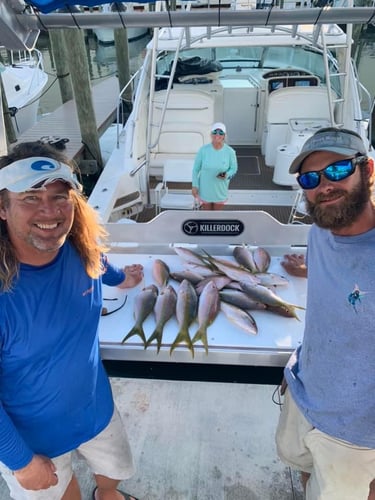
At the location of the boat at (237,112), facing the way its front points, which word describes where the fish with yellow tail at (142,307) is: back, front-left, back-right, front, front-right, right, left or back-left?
back

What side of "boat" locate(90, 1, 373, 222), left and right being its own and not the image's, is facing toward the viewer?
back

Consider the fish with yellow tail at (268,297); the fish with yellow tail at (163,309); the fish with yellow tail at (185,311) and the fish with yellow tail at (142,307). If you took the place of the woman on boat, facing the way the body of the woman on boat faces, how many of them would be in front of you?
4

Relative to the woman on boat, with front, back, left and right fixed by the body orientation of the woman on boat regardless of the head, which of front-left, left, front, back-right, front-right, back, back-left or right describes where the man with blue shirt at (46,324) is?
front

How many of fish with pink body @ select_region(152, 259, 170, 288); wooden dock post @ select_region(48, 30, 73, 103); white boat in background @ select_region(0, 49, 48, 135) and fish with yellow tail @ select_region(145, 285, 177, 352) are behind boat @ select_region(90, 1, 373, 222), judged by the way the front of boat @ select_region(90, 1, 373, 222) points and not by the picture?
2

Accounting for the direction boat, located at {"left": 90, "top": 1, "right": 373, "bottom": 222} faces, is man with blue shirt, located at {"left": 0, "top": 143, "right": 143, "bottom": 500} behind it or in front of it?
behind

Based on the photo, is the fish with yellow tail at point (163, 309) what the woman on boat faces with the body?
yes

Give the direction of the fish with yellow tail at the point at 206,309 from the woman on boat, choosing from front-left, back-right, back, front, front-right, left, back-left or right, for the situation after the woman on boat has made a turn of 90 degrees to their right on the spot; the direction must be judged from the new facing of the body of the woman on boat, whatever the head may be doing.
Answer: left

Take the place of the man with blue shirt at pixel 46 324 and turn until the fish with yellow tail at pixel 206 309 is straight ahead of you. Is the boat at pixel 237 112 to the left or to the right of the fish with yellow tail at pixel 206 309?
left

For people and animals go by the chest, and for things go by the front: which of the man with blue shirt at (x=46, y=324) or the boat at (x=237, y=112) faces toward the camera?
the man with blue shirt

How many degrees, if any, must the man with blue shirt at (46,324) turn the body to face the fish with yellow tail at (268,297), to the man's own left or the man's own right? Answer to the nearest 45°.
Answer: approximately 90° to the man's own left

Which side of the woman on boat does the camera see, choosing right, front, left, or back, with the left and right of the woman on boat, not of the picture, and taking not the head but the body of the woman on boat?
front
